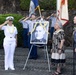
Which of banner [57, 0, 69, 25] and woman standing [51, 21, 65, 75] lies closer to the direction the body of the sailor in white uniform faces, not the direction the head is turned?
the woman standing

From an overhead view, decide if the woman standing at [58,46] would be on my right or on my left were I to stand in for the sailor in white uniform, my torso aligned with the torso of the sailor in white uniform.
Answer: on my left

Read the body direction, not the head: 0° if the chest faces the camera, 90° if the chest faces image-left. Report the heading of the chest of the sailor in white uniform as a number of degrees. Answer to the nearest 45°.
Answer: approximately 0°
